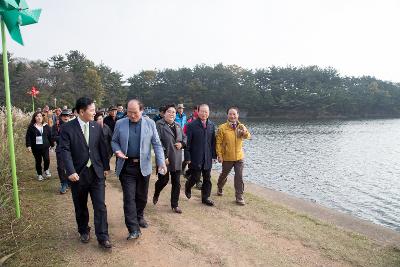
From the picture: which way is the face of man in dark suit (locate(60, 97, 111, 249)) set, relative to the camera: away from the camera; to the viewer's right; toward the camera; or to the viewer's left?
to the viewer's right

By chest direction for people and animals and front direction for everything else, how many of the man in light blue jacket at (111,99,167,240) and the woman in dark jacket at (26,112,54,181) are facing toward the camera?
2

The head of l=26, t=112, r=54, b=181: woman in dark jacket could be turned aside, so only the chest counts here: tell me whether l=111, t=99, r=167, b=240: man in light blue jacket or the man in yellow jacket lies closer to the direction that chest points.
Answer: the man in light blue jacket

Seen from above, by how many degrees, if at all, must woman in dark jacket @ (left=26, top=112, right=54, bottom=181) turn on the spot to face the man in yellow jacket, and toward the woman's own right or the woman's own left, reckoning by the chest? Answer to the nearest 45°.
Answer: approximately 45° to the woman's own left

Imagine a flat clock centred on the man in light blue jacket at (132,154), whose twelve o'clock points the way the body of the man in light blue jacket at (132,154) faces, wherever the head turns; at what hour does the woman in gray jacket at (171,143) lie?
the woman in gray jacket at (171,143) is roughly at 7 o'clock from the man in light blue jacket at (132,154).

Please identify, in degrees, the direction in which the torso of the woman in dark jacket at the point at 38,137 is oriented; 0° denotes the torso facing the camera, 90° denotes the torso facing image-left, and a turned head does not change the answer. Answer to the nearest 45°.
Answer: approximately 0°

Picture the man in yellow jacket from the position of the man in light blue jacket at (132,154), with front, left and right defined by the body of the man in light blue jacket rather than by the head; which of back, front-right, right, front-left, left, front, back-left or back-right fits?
back-left

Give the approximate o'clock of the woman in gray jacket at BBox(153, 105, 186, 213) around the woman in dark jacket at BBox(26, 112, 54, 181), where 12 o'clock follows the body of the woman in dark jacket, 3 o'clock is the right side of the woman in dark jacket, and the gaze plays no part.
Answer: The woman in gray jacket is roughly at 11 o'clock from the woman in dark jacket.
